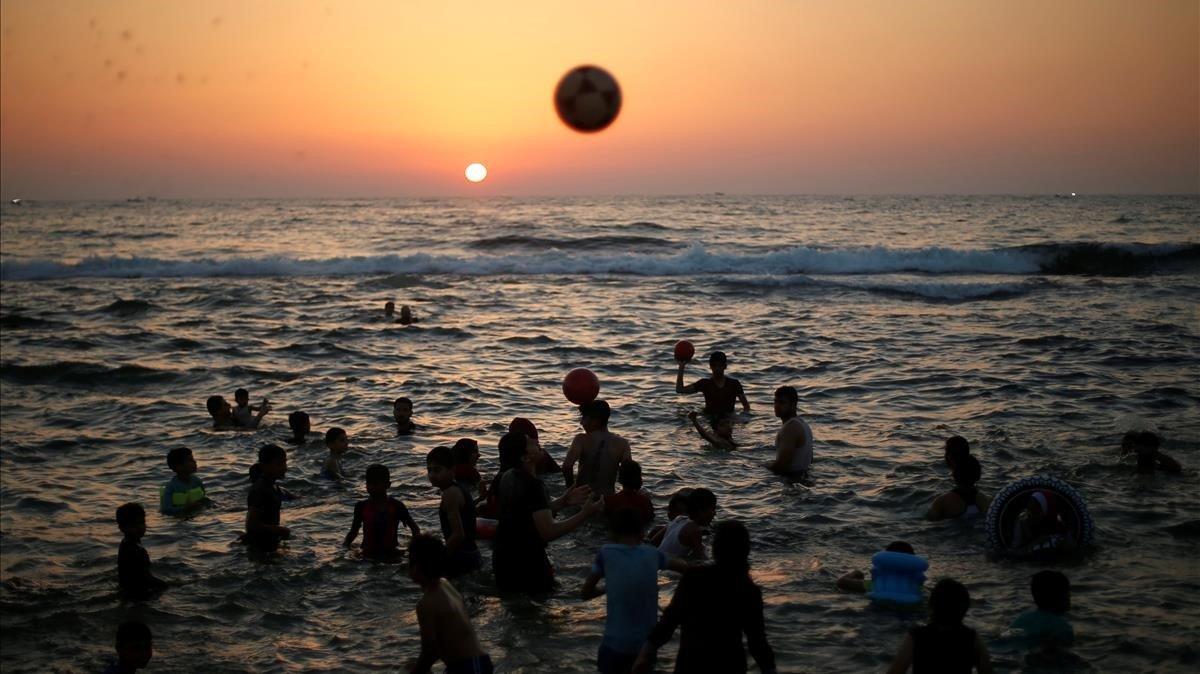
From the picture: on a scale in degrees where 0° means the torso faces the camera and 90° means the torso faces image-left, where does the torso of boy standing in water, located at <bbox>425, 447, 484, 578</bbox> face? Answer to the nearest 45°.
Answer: approximately 90°

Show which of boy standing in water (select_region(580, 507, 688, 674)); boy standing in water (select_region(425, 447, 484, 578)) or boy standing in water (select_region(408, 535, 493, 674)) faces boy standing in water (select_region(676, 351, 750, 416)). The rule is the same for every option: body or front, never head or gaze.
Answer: boy standing in water (select_region(580, 507, 688, 674))

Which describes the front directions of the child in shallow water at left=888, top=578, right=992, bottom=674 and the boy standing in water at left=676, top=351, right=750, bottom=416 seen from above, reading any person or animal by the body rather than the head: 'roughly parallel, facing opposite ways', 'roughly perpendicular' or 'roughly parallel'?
roughly parallel, facing opposite ways

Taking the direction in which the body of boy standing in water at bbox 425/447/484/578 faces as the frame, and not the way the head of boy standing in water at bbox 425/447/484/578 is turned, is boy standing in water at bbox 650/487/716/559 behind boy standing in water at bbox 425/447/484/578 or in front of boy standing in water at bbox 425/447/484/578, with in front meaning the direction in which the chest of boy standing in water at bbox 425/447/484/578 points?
behind

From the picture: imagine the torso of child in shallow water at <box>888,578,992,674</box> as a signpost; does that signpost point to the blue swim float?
yes

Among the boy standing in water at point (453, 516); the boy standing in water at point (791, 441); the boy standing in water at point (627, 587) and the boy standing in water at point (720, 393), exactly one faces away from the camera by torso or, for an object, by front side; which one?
the boy standing in water at point (627, 587)

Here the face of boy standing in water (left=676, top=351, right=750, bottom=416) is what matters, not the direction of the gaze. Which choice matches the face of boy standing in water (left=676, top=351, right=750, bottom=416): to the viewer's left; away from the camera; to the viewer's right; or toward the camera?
toward the camera

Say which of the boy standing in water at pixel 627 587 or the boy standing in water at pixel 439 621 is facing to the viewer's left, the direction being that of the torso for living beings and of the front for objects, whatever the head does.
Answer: the boy standing in water at pixel 439 621

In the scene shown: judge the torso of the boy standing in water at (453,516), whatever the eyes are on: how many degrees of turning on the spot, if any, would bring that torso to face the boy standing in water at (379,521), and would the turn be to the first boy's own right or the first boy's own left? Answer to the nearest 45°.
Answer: approximately 45° to the first boy's own right

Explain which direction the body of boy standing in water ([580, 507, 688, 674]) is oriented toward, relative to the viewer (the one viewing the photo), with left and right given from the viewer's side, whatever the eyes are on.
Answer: facing away from the viewer

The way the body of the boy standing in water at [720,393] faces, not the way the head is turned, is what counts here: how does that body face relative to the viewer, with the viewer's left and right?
facing the viewer

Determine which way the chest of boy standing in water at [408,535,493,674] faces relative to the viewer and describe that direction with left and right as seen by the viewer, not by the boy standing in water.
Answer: facing to the left of the viewer

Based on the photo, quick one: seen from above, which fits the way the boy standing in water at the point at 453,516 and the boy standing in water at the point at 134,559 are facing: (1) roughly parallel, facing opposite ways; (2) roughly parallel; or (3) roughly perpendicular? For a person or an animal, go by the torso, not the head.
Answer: roughly parallel, facing opposite ways

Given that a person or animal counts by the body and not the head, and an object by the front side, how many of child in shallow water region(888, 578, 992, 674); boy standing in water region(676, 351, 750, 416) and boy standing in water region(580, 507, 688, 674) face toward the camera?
1

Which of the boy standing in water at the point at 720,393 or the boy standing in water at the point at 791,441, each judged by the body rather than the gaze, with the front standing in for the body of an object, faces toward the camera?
the boy standing in water at the point at 720,393

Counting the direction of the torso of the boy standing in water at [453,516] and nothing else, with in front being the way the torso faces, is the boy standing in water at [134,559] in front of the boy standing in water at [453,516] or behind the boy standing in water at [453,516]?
in front
